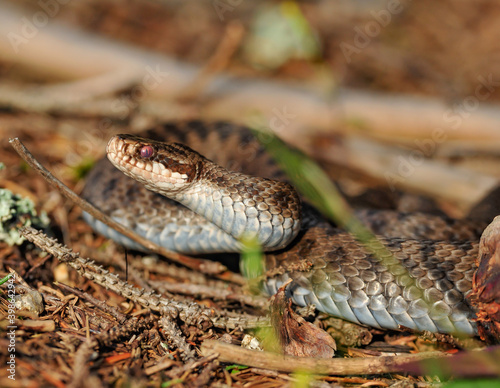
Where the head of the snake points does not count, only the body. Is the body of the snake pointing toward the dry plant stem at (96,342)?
no

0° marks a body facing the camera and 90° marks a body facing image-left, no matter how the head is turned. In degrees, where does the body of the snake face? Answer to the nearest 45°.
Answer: approximately 90°

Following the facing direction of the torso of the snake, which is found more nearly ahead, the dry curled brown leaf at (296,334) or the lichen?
the lichen

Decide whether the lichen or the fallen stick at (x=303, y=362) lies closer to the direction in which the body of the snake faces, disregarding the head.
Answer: the lichen

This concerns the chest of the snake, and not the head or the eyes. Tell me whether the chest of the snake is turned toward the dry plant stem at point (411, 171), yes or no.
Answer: no

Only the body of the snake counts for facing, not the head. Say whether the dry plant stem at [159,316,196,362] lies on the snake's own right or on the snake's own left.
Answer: on the snake's own left

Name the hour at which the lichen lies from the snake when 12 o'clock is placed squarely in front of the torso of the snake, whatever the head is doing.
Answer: The lichen is roughly at 12 o'clock from the snake.

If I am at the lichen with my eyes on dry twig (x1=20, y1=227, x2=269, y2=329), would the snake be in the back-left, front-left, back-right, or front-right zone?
front-left

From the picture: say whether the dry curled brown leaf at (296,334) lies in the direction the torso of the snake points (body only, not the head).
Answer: no
